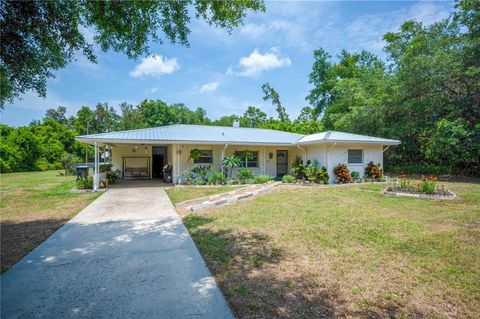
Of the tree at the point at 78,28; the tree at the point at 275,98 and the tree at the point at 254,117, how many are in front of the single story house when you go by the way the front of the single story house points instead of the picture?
1

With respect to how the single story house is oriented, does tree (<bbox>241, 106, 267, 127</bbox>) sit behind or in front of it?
behind

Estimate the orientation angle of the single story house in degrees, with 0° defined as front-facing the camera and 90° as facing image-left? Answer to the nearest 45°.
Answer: approximately 0°

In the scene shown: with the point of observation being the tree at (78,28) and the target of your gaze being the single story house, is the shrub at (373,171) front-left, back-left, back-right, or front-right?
front-right

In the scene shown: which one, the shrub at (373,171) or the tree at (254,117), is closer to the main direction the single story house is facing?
the shrub

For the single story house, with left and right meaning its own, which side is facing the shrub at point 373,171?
left

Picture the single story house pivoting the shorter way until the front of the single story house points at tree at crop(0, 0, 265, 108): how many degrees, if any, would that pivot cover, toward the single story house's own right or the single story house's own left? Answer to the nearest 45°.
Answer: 0° — it already faces it

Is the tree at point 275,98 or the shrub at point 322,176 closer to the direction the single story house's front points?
the shrub

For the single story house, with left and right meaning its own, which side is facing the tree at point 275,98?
back
